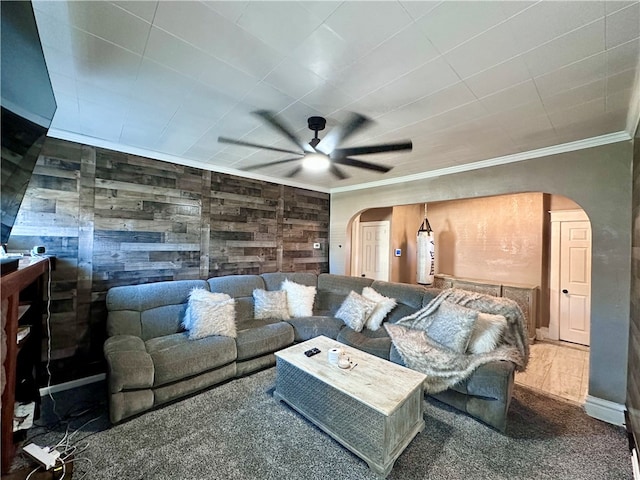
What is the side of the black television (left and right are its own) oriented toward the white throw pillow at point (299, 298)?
front

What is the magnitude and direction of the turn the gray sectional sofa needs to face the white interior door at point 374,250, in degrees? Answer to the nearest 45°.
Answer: approximately 135° to its left

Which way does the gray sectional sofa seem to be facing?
toward the camera

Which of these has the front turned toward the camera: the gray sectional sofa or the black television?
the gray sectional sofa

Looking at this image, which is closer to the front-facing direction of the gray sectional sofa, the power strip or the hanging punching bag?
the power strip

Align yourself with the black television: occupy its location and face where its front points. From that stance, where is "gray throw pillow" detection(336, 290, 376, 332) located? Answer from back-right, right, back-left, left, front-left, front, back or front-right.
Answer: front

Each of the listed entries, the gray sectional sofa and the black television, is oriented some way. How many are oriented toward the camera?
1

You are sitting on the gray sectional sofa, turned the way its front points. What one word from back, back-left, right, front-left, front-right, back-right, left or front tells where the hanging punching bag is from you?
back-left

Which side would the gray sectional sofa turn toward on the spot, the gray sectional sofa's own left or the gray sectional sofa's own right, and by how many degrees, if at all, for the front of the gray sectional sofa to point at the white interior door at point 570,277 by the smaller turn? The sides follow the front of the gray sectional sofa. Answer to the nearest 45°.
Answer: approximately 90° to the gray sectional sofa's own left

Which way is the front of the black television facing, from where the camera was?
facing to the right of the viewer

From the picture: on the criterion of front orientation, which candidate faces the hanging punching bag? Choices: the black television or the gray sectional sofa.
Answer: the black television

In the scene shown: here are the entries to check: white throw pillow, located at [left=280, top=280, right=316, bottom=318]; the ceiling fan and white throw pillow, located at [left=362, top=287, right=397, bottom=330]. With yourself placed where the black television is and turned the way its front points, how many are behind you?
0
